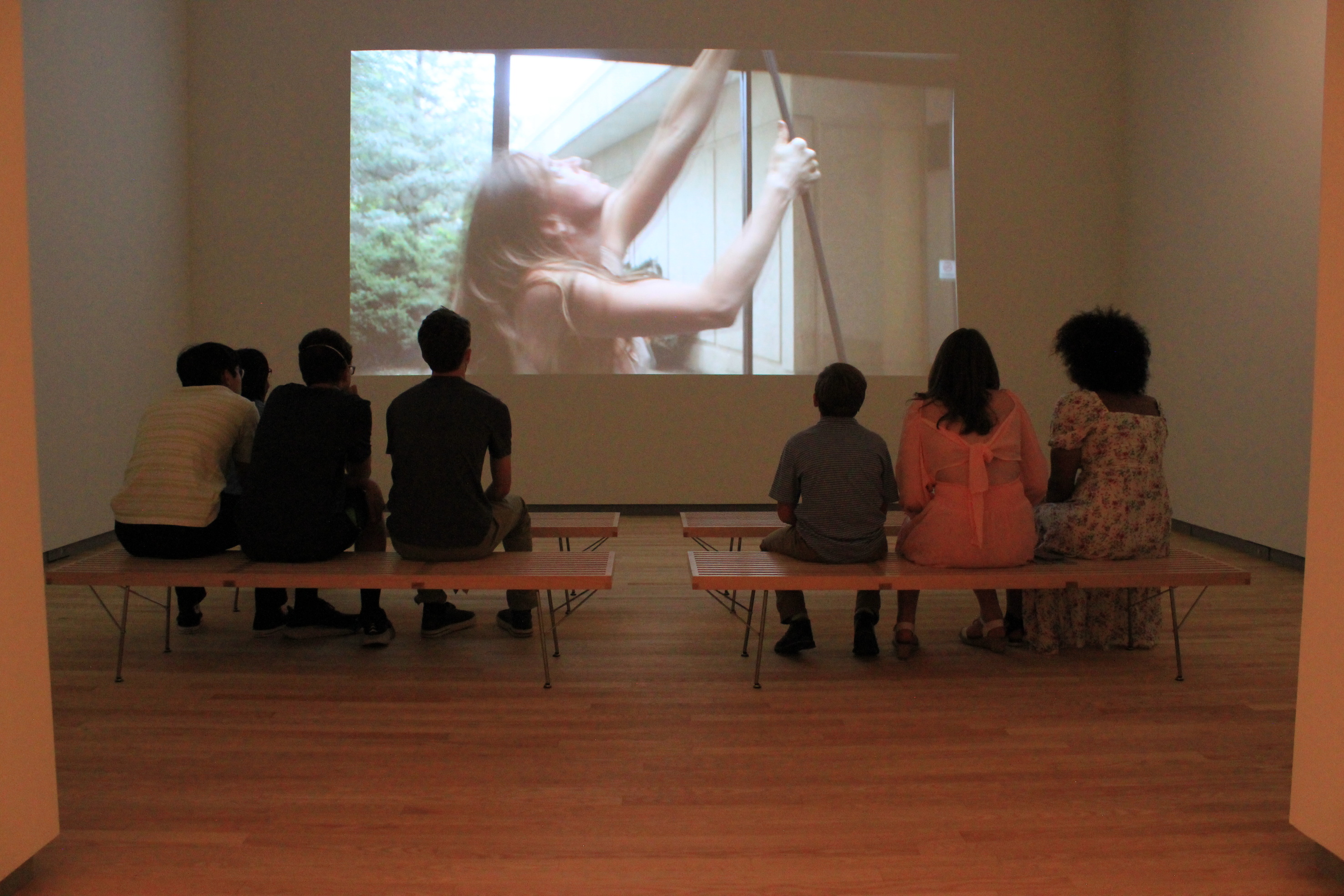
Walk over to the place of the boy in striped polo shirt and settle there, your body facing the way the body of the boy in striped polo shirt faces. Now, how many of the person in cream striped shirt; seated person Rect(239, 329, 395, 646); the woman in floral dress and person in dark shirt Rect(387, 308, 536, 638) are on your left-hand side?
3

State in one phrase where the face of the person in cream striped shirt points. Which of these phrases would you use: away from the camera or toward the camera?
away from the camera

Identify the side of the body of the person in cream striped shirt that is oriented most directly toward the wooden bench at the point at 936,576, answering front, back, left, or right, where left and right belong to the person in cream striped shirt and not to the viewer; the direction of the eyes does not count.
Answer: right

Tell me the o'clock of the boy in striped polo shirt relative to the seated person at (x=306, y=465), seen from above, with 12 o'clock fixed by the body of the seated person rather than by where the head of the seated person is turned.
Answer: The boy in striped polo shirt is roughly at 2 o'clock from the seated person.

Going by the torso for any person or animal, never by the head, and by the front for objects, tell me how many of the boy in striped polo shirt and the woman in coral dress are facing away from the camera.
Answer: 2

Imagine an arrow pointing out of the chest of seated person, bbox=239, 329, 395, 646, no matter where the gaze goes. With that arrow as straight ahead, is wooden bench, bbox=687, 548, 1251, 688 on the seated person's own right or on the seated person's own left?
on the seated person's own right

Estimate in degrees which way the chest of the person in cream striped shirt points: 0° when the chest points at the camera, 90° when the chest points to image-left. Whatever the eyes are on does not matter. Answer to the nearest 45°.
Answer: approximately 225°

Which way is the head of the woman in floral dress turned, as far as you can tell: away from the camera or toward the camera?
away from the camera

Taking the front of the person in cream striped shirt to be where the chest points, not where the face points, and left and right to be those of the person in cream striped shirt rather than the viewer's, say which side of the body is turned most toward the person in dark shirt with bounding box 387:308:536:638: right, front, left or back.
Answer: right

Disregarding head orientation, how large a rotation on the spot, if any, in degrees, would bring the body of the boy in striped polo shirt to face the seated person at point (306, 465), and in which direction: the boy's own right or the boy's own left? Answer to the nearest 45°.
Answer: approximately 90° to the boy's own left

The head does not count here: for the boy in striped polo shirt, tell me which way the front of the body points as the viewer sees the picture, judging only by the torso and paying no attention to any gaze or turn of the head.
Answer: away from the camera

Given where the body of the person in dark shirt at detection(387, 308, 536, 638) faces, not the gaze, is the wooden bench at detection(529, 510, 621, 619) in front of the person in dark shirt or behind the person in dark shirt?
in front

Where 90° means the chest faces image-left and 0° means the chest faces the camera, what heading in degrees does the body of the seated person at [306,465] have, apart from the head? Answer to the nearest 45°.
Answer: approximately 225°
